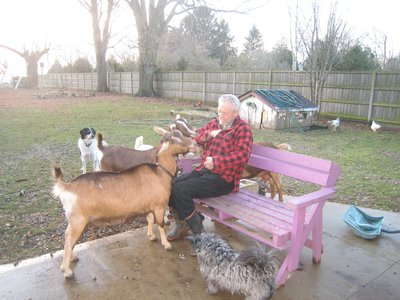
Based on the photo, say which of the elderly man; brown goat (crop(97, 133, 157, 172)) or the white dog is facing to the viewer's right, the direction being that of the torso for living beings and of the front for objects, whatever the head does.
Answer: the brown goat

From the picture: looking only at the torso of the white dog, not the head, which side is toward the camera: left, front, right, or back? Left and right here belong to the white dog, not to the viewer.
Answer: front

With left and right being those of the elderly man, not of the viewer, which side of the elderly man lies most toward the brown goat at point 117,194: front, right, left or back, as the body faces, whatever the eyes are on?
front

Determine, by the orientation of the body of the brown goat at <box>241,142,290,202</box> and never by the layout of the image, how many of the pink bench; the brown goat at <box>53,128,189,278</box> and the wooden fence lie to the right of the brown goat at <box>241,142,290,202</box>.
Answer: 1

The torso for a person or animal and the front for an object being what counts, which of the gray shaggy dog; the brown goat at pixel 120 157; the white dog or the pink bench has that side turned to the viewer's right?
the brown goat

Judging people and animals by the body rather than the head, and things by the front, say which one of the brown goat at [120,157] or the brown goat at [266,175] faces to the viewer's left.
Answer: the brown goat at [266,175]

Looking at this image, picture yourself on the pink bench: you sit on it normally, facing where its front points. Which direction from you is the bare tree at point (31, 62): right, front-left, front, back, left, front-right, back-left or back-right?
right

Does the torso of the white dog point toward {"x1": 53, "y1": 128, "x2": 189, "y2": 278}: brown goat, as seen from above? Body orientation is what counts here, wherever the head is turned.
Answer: yes

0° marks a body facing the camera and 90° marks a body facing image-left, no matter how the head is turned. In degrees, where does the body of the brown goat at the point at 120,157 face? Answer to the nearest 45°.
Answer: approximately 270°

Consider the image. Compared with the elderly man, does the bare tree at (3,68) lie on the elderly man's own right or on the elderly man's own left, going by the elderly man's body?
on the elderly man's own right

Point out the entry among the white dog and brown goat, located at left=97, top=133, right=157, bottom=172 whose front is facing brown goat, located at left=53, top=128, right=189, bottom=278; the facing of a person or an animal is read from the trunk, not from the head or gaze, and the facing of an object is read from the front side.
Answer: the white dog

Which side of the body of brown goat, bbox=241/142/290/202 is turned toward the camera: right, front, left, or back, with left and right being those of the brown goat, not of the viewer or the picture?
left

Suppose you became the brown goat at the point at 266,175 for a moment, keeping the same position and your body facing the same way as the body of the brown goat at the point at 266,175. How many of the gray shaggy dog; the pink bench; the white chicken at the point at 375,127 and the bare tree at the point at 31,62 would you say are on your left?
2

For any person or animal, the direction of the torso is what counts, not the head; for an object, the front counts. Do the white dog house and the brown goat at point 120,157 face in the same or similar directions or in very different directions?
very different directions

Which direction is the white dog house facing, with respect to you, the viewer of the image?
facing the viewer and to the left of the viewer
